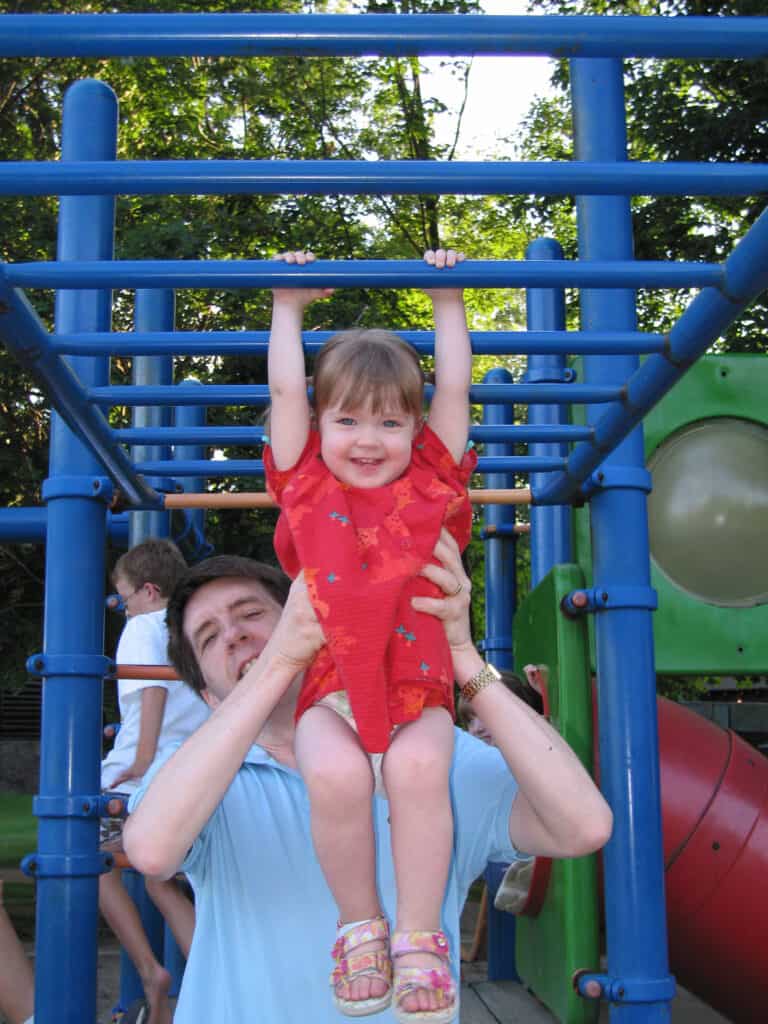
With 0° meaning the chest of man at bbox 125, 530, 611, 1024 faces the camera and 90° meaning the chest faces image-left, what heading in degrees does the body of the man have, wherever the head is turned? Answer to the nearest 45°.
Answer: approximately 0°

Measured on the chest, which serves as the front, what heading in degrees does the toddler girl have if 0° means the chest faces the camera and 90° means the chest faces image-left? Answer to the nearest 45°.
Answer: approximately 0°

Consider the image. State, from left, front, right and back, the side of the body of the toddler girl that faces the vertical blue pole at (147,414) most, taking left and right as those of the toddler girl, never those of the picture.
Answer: back

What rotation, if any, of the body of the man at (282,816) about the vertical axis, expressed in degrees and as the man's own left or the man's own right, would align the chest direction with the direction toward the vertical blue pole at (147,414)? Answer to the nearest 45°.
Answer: approximately 180°
